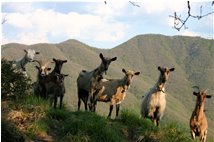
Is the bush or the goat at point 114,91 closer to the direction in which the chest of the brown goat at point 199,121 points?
the bush

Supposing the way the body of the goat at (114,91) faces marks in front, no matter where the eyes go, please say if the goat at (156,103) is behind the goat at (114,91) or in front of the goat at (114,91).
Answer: in front

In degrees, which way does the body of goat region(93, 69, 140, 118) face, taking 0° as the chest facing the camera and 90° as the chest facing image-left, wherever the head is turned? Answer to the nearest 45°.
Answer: approximately 315°

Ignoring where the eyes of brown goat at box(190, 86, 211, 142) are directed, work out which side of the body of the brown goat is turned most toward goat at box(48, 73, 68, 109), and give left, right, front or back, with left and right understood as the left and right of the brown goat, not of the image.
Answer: right

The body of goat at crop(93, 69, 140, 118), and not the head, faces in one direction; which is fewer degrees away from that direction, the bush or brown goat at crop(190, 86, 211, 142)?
the brown goat

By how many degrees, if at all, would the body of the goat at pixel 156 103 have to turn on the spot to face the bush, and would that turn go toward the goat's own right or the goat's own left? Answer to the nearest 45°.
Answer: approximately 90° to the goat's own right

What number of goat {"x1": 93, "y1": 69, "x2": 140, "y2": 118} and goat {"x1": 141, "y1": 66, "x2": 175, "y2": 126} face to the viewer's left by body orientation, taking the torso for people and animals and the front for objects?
0

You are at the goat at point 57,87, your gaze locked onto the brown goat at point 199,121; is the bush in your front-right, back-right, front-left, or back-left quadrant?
back-right

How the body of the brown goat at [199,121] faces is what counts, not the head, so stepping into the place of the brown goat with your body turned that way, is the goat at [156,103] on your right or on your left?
on your right
